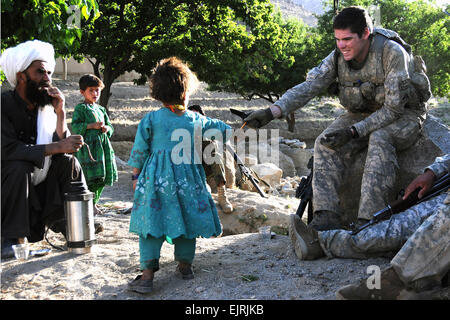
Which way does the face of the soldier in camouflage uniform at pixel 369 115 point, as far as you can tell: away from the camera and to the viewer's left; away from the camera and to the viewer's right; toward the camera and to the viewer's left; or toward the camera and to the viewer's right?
toward the camera and to the viewer's left

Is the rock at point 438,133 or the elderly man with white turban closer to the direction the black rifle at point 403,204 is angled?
the elderly man with white turban

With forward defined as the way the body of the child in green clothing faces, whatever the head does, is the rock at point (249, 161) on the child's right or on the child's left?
on the child's left

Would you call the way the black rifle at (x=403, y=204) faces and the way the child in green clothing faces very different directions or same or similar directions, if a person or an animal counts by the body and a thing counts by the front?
very different directions

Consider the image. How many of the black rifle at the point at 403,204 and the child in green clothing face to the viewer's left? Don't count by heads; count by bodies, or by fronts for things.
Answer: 1

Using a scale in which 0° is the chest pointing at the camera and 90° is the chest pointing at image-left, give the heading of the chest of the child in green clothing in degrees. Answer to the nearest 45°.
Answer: approximately 315°

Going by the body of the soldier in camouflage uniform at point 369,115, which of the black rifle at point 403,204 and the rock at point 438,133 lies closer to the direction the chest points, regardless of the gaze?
the black rifle

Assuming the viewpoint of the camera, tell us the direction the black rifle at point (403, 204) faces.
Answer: facing to the left of the viewer

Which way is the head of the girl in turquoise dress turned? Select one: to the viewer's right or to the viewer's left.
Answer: to the viewer's right

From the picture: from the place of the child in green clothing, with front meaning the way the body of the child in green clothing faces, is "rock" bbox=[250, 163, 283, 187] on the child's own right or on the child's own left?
on the child's own left
